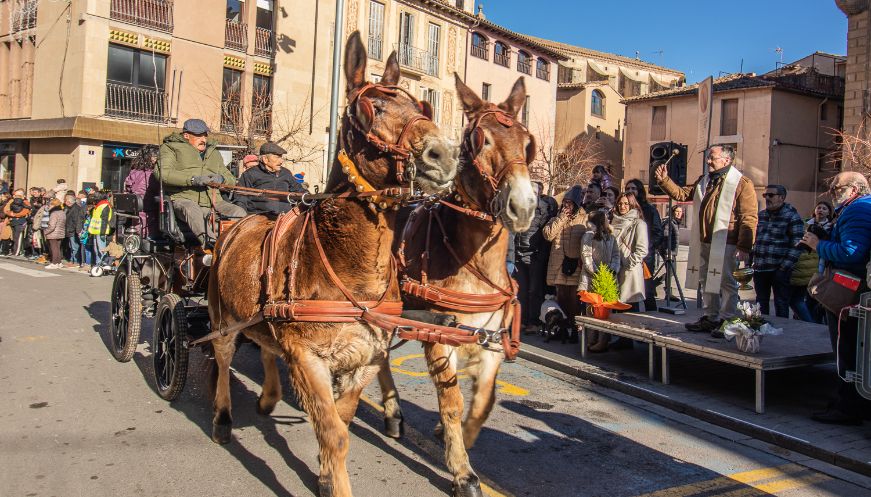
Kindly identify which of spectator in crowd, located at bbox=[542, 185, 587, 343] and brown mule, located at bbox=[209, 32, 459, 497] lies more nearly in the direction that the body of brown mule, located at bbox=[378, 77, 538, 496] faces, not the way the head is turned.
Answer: the brown mule

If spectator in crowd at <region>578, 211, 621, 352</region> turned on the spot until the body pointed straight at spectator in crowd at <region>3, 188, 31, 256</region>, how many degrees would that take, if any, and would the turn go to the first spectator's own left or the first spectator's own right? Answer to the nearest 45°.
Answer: approximately 90° to the first spectator's own right

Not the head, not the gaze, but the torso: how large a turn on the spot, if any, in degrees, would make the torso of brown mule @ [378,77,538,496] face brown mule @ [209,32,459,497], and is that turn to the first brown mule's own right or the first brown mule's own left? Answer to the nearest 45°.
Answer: approximately 90° to the first brown mule's own right

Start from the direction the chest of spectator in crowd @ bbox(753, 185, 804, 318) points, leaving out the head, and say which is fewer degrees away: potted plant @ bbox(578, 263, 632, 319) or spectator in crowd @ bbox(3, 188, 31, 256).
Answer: the potted plant

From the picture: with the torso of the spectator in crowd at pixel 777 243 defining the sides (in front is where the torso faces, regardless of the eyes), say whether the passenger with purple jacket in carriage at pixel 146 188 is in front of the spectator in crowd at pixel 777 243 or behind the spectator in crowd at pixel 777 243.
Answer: in front

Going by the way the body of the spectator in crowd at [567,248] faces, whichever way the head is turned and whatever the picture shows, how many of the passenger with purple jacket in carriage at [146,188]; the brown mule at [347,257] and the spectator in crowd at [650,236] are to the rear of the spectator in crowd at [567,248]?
1

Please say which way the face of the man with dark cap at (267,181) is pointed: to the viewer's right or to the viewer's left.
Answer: to the viewer's right

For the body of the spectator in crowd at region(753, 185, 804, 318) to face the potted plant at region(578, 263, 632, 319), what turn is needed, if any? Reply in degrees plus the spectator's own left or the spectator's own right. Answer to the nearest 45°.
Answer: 0° — they already face it

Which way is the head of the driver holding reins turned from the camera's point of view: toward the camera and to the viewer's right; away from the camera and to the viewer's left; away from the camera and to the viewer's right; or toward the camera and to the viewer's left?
toward the camera and to the viewer's right

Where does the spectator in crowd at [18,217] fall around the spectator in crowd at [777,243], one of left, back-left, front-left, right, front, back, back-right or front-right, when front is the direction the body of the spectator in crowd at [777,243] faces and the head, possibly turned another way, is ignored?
front-right

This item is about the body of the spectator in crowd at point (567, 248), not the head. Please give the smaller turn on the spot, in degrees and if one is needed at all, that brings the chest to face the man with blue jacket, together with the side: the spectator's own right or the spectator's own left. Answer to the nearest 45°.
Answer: approximately 90° to the spectator's own left

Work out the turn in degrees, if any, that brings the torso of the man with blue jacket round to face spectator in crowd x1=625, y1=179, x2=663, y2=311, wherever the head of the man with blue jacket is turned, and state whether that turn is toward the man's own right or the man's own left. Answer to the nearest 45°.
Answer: approximately 45° to the man's own right

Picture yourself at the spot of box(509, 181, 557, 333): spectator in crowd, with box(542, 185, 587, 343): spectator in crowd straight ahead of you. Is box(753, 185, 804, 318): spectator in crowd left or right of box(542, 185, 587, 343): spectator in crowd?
left

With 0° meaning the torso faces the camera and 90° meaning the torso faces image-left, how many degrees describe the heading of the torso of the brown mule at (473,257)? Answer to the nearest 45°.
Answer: approximately 315°
